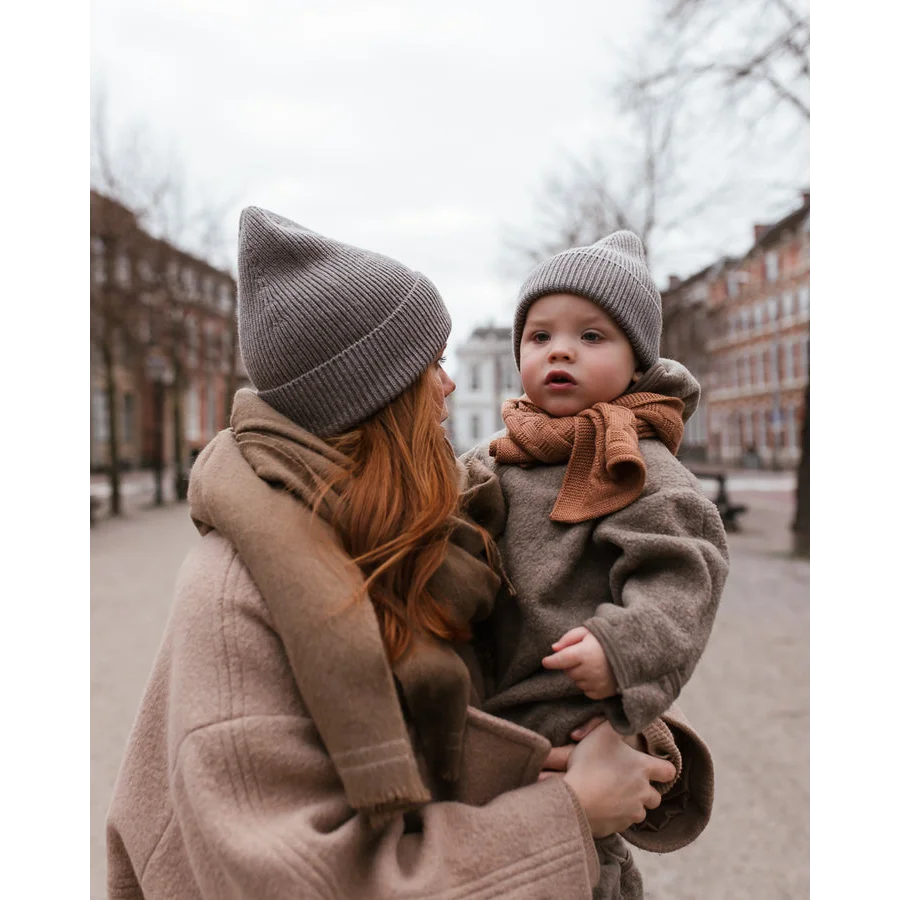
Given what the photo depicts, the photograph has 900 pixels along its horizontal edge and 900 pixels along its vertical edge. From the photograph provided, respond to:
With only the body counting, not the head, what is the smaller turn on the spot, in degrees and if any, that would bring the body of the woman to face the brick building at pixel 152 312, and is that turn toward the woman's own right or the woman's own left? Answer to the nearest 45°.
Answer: approximately 90° to the woman's own left

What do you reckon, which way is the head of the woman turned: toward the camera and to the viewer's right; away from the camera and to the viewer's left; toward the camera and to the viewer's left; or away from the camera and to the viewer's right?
away from the camera and to the viewer's right

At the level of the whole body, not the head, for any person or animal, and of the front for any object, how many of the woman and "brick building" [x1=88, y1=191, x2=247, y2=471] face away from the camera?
0

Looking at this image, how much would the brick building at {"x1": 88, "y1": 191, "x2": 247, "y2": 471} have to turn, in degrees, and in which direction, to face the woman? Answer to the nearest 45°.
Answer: approximately 45° to its right

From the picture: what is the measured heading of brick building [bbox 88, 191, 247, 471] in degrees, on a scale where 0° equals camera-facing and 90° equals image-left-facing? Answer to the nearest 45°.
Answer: approximately 315°

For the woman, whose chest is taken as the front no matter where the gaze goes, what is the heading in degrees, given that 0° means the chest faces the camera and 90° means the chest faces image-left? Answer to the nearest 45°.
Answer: approximately 270°
